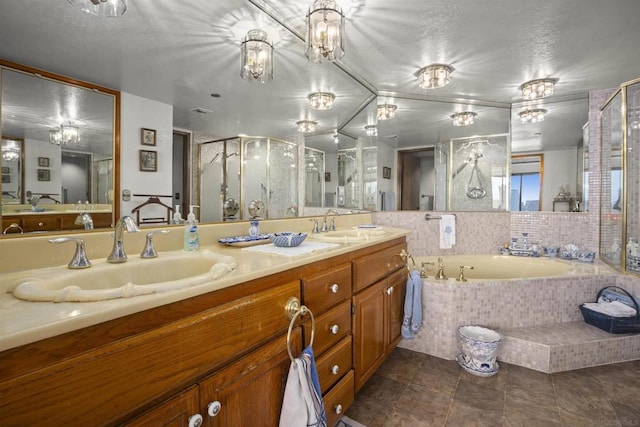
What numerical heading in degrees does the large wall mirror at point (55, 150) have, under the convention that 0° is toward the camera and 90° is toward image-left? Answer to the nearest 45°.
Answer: approximately 315°

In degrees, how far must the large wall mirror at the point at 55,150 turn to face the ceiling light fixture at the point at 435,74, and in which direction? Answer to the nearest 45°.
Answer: approximately 45° to its left

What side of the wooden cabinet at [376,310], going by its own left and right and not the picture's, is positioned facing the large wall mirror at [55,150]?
right

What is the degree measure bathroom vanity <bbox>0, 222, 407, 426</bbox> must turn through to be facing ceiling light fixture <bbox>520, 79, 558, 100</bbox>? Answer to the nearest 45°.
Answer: approximately 45° to its left

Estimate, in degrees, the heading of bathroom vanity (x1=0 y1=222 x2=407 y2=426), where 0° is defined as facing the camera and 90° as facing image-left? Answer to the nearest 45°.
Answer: approximately 315°

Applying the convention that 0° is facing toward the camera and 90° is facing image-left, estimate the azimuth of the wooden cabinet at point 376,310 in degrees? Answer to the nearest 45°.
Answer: approximately 315°

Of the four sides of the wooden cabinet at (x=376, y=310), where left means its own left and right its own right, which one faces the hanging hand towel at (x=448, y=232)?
left

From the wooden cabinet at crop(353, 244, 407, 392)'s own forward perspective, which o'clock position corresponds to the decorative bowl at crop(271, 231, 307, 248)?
The decorative bowl is roughly at 3 o'clock from the wooden cabinet.
